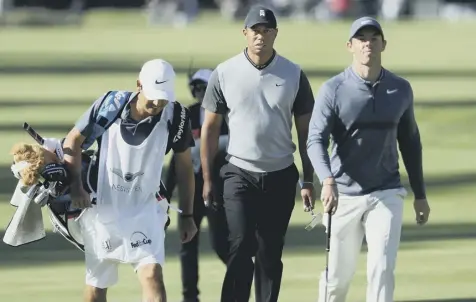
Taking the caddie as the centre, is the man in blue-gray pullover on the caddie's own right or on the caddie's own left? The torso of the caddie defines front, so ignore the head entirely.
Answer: on the caddie's own left

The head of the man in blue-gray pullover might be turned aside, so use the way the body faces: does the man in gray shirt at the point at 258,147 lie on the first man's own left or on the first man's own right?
on the first man's own right

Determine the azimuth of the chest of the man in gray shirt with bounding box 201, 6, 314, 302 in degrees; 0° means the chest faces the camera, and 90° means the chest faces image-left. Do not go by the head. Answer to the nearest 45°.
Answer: approximately 0°

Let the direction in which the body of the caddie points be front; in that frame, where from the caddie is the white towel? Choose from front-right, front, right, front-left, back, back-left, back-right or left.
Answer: right

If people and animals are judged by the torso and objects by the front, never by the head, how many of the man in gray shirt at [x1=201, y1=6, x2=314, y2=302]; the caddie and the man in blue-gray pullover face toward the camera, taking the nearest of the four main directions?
3
